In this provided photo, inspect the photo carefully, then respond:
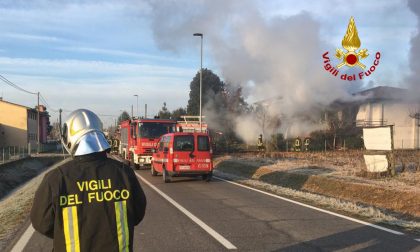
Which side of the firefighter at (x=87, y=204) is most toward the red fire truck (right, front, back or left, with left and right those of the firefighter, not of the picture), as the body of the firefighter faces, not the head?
front

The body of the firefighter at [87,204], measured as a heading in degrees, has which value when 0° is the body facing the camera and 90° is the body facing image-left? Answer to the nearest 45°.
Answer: approximately 180°
